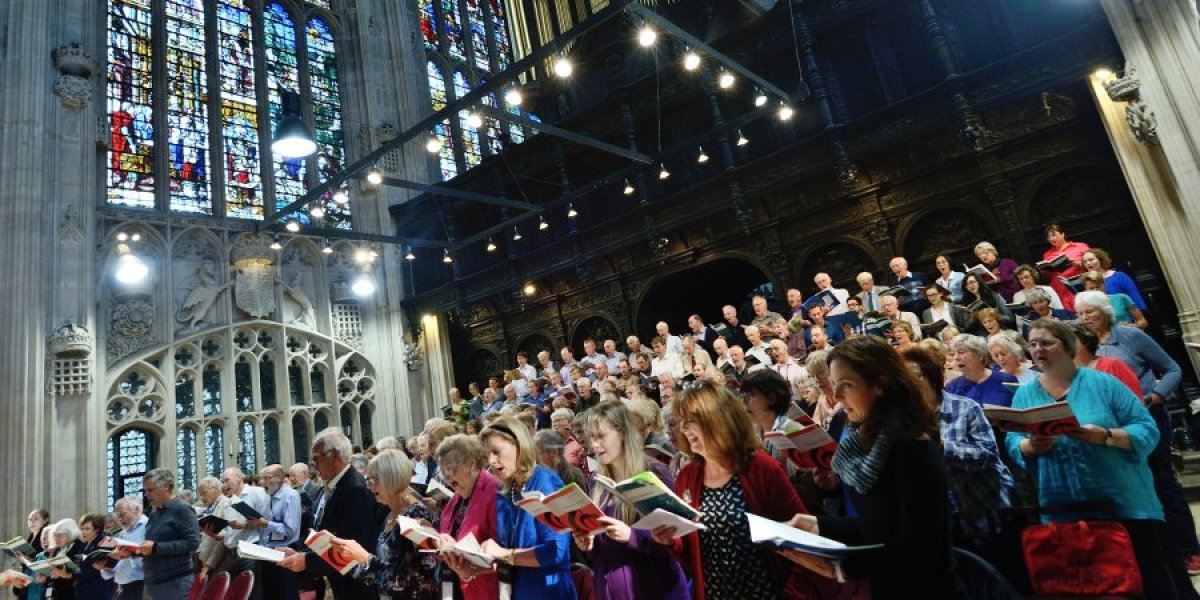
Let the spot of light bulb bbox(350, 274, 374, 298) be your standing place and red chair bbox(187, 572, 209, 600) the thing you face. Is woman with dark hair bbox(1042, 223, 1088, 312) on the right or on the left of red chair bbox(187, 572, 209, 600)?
left

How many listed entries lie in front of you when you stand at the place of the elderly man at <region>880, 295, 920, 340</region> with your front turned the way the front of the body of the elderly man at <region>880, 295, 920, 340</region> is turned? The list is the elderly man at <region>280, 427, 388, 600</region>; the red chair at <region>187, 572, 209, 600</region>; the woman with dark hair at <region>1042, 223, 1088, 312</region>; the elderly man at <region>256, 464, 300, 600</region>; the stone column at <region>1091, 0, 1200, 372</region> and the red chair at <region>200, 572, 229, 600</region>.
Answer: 4

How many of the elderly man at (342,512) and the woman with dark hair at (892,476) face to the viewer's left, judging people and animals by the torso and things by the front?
2

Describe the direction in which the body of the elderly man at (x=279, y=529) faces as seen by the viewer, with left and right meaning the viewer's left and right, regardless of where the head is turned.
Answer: facing to the left of the viewer

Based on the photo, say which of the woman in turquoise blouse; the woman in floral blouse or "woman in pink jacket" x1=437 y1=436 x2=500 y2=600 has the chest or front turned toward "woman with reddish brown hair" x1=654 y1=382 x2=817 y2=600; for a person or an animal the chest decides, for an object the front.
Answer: the woman in turquoise blouse

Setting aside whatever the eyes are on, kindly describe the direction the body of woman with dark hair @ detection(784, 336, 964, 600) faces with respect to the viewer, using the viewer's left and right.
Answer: facing to the left of the viewer

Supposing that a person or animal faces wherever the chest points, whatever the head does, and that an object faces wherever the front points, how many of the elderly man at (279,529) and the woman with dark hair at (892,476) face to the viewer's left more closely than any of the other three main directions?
2

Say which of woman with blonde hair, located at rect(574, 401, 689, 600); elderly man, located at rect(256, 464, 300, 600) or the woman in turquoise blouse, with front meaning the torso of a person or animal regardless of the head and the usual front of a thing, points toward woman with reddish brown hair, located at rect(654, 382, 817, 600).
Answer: the woman in turquoise blouse

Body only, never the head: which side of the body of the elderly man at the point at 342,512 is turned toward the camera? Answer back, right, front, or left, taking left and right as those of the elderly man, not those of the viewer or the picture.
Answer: left

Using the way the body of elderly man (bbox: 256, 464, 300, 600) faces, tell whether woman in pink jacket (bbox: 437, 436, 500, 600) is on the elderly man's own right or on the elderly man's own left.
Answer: on the elderly man's own left
